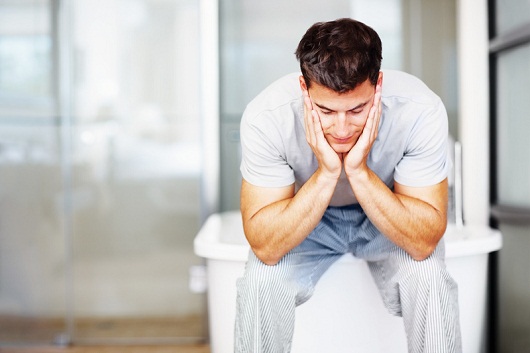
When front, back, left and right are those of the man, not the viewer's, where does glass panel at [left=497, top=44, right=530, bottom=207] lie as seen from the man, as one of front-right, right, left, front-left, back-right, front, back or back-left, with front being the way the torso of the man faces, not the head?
back-left

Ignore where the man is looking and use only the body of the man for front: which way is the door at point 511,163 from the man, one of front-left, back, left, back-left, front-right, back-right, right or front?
back-left

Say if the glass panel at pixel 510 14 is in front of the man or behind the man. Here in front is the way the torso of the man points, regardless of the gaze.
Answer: behind

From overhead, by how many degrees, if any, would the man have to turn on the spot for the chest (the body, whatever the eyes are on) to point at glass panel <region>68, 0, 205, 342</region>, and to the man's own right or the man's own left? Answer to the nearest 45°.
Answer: approximately 135° to the man's own right

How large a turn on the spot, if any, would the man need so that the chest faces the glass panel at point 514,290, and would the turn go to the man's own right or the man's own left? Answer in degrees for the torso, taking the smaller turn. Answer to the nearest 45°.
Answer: approximately 135° to the man's own left

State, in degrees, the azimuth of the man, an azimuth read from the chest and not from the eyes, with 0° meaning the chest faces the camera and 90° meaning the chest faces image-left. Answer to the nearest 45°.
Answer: approximately 0°
